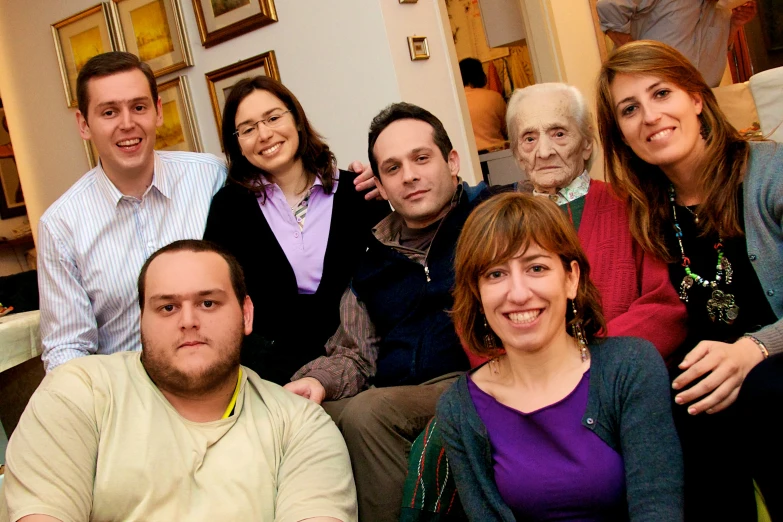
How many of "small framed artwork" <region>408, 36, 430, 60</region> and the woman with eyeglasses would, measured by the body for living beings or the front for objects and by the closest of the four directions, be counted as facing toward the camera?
2

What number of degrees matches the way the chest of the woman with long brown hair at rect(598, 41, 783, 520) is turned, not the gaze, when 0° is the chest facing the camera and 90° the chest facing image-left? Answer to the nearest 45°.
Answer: approximately 45°

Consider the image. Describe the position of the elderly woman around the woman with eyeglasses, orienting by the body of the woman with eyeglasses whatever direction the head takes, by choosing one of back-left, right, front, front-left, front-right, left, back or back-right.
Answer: front-left

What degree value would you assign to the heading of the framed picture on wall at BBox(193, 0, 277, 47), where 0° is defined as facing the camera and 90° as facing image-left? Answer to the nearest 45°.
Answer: approximately 0°
